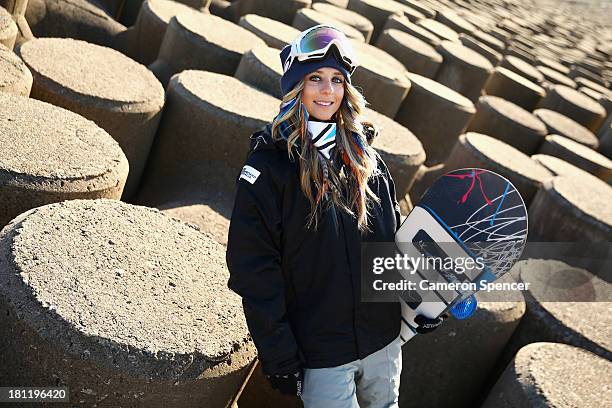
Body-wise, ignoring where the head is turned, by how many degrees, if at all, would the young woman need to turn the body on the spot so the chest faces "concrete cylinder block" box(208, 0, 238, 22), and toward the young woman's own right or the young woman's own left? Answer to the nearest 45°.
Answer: approximately 135° to the young woman's own left

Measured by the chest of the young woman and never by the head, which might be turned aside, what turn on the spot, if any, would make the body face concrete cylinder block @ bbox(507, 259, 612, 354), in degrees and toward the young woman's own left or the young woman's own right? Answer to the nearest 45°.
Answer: approximately 90° to the young woman's own left

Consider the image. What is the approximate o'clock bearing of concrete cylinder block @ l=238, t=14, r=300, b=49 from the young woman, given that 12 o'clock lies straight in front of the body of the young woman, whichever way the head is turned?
The concrete cylinder block is roughly at 7 o'clock from the young woman.

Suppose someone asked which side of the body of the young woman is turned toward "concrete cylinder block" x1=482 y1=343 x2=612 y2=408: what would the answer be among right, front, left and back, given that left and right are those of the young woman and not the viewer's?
left

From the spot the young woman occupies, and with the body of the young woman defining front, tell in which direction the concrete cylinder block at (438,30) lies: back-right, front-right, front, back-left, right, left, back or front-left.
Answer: back-left

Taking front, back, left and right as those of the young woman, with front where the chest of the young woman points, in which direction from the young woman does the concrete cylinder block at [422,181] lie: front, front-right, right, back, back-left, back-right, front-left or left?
back-left

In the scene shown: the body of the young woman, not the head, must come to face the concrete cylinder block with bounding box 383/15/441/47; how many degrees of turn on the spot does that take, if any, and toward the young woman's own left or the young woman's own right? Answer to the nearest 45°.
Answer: approximately 135° to the young woman's own left

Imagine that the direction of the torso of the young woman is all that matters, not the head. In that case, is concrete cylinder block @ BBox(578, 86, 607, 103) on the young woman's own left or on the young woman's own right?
on the young woman's own left

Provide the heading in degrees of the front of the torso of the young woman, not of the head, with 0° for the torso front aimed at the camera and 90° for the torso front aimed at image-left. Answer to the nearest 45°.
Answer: approximately 315°

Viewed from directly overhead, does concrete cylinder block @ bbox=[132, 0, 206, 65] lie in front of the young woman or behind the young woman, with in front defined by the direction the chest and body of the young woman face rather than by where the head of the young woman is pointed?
behind

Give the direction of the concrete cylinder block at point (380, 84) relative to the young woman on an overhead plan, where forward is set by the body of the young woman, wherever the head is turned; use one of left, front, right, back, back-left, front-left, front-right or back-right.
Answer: back-left
